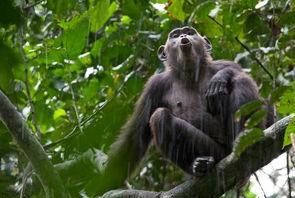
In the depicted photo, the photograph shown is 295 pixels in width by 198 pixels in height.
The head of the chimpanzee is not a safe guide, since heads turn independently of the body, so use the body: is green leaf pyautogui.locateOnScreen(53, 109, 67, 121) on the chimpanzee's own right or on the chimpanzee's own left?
on the chimpanzee's own right

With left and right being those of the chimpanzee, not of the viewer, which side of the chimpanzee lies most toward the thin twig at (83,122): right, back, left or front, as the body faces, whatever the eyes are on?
right

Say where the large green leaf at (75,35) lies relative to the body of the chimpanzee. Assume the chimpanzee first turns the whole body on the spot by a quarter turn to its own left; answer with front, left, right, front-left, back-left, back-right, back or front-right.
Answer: back

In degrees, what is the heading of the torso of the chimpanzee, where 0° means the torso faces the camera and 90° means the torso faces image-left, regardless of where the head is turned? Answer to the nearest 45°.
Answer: approximately 0°
